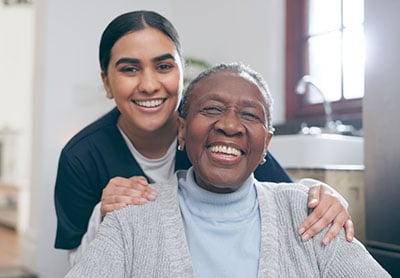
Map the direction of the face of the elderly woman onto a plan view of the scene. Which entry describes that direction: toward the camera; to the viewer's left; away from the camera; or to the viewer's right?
toward the camera

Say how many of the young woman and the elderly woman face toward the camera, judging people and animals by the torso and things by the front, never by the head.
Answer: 2

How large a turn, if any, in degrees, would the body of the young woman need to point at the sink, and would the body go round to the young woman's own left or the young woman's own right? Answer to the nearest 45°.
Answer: approximately 135° to the young woman's own left

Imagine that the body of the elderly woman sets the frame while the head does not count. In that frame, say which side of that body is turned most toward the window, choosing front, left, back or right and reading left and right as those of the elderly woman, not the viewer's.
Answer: back

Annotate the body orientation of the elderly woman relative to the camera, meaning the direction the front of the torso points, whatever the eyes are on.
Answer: toward the camera

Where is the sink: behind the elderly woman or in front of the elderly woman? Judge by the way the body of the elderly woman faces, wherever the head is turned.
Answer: behind

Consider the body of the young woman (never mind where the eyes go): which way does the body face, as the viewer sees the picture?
toward the camera

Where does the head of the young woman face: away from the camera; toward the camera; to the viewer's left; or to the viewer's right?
toward the camera

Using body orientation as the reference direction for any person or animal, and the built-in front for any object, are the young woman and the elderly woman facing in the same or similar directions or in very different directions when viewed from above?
same or similar directions
